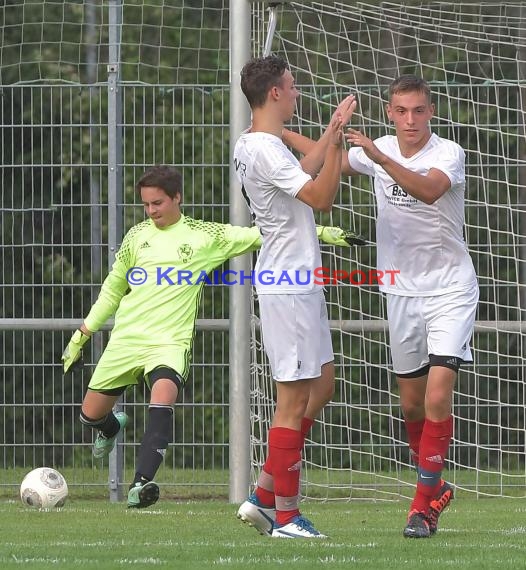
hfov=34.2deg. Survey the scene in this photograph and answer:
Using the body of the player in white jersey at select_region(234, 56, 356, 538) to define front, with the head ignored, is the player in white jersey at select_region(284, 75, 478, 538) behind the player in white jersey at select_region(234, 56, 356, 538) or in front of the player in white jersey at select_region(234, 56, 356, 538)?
in front

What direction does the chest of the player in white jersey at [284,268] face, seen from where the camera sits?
to the viewer's right

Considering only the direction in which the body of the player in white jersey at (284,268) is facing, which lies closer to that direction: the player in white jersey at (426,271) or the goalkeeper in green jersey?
the player in white jersey

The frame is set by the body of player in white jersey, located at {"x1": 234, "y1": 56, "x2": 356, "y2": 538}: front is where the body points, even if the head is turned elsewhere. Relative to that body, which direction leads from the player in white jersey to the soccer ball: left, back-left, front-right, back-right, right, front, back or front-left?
back-left

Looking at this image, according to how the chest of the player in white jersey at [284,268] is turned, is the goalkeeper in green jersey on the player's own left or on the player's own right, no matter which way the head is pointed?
on the player's own left

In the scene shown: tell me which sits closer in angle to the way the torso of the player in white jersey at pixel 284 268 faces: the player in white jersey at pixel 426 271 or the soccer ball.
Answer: the player in white jersey

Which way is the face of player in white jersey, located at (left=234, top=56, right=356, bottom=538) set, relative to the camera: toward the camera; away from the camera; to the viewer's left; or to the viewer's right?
to the viewer's right
